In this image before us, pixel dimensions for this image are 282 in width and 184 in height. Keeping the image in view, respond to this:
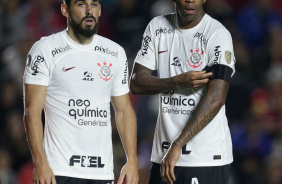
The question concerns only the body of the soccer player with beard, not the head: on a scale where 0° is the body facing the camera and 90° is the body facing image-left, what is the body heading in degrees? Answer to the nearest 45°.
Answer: approximately 315°
